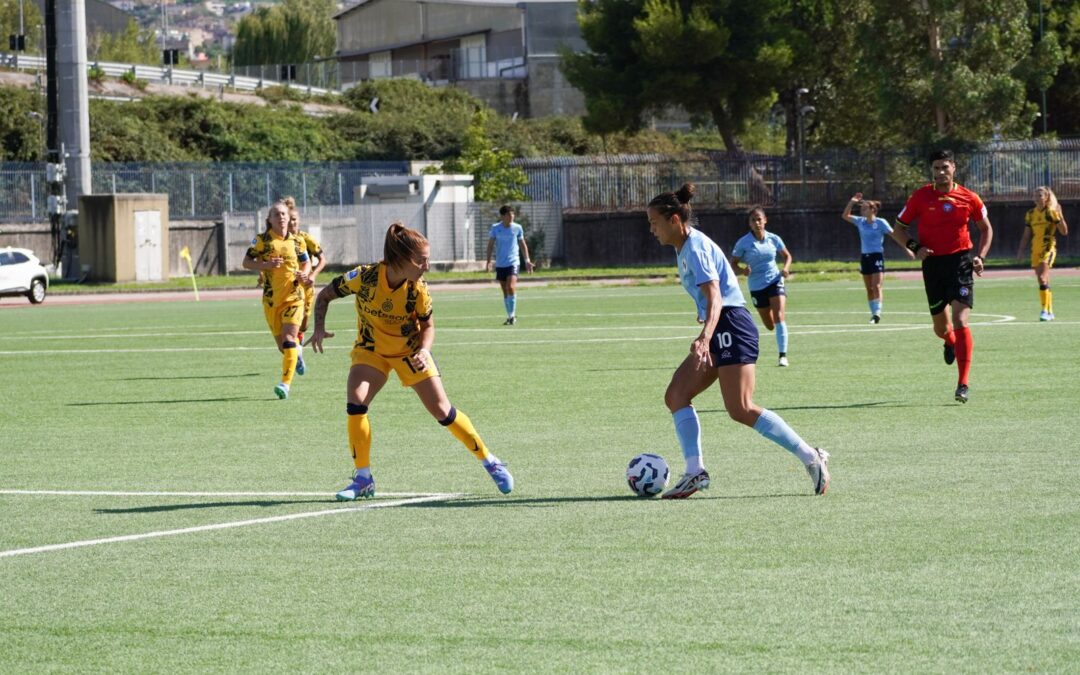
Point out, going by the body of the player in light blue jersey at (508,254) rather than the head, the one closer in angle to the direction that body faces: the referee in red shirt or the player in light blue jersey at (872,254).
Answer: the referee in red shirt

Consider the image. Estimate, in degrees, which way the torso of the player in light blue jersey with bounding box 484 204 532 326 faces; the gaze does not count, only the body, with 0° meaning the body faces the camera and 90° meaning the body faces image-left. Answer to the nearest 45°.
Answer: approximately 0°

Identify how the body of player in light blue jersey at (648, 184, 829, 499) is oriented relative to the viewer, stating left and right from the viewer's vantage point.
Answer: facing to the left of the viewer

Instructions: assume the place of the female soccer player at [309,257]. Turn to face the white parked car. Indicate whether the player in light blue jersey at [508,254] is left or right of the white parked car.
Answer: right

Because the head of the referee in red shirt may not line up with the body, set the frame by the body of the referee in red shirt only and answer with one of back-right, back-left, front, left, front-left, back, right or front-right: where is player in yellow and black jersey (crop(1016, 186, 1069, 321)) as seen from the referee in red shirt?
back

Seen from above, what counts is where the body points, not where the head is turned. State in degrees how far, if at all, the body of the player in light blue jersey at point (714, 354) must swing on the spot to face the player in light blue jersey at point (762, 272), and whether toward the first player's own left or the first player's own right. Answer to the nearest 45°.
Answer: approximately 90° to the first player's own right

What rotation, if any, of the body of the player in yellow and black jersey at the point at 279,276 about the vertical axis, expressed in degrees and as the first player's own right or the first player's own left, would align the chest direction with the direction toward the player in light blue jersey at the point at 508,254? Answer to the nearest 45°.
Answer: approximately 180°

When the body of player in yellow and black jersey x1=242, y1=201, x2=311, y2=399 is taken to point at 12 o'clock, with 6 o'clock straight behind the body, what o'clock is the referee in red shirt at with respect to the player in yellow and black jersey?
The referee in red shirt is roughly at 10 o'clock from the player in yellow and black jersey.

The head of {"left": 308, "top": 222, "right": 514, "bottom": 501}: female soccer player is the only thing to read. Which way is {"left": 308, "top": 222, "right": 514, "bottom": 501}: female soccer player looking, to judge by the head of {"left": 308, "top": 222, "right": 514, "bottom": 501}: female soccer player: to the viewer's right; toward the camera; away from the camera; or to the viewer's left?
to the viewer's right
